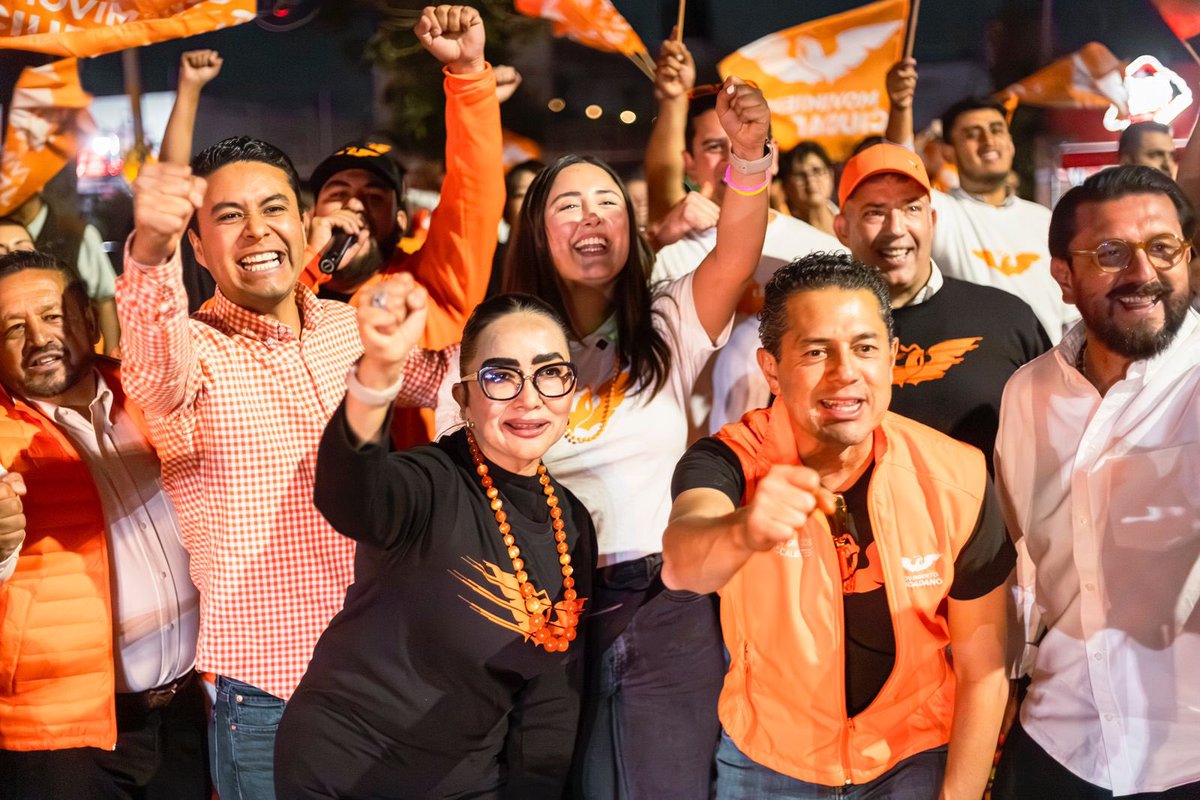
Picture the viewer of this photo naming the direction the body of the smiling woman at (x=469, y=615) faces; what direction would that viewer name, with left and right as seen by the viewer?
facing the viewer and to the right of the viewer

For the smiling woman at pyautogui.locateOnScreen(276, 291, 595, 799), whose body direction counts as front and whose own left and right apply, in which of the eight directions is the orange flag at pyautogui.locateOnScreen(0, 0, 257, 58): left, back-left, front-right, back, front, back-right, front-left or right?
back

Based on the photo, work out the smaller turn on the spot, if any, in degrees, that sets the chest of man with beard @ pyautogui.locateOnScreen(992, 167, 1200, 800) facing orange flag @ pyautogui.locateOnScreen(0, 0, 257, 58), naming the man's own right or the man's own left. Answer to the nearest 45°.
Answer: approximately 90° to the man's own right

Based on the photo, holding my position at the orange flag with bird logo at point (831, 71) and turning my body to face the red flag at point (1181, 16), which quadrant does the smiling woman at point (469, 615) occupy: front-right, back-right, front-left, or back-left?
back-right

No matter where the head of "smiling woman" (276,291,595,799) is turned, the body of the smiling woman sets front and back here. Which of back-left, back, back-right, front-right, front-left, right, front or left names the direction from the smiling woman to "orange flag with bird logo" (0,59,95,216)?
back

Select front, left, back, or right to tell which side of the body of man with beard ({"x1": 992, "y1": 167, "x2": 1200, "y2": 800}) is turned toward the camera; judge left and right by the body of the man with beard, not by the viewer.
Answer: front

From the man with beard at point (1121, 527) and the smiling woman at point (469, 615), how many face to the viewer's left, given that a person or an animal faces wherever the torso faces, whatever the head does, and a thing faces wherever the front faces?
0

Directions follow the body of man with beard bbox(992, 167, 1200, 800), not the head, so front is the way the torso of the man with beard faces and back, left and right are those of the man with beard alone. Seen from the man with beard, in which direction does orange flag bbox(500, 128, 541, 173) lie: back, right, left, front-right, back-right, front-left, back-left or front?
right

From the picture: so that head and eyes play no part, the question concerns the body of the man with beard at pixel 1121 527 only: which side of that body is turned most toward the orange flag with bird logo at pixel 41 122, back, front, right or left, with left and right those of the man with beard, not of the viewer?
right

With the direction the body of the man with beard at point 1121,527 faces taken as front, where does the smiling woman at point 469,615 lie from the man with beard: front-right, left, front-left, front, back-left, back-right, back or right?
front-right

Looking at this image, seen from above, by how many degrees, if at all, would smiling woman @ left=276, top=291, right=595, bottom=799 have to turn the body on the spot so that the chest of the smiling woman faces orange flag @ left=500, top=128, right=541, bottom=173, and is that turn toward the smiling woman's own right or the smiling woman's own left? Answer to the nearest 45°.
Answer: approximately 135° to the smiling woman's own left

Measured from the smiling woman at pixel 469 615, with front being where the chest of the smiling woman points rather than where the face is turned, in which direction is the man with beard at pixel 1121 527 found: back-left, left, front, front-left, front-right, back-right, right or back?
front-left

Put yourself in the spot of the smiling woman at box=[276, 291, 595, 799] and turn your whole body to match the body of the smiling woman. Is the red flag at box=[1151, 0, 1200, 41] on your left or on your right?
on your left
